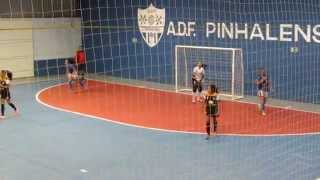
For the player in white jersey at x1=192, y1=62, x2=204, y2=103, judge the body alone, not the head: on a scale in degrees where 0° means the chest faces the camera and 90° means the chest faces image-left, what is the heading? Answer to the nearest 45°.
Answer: approximately 45°

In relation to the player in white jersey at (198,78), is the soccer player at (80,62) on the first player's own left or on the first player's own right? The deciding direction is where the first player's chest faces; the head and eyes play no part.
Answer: on the first player's own right

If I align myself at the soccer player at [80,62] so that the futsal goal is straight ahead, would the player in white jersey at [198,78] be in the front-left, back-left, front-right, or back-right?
front-right

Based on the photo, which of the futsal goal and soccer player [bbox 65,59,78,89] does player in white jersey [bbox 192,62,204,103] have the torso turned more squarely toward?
the soccer player

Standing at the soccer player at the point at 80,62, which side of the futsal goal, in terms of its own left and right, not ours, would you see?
right

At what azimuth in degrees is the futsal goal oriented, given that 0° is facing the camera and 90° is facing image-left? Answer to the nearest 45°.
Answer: approximately 45°

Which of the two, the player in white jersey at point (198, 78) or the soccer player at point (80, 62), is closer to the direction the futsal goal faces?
the player in white jersey

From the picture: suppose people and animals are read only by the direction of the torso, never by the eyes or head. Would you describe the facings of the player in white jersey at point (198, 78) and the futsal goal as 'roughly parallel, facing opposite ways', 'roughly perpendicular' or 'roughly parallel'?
roughly parallel

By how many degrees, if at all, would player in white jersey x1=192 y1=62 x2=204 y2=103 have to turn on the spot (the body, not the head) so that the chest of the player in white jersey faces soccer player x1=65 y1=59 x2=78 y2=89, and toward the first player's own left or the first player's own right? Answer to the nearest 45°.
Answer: approximately 90° to the first player's own right
